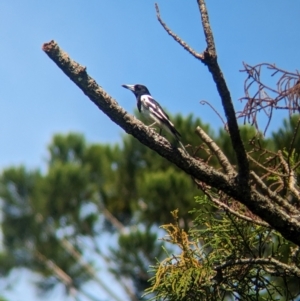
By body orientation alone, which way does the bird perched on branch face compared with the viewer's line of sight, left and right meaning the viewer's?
facing to the left of the viewer
